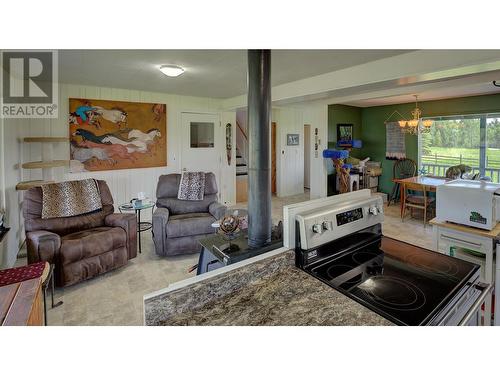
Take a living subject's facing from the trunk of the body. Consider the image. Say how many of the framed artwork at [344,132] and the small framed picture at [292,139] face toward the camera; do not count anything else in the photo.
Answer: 2

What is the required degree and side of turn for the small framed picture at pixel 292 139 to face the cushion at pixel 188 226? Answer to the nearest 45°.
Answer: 0° — it already faces it

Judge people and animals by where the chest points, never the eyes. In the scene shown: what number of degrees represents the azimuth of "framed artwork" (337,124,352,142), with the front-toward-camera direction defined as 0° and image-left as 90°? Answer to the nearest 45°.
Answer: approximately 0°

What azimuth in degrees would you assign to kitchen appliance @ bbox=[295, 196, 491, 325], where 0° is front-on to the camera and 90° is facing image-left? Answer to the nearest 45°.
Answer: approximately 315°

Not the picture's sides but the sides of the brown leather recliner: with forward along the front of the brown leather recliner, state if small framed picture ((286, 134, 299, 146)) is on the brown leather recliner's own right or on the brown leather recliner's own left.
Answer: on the brown leather recliner's own left

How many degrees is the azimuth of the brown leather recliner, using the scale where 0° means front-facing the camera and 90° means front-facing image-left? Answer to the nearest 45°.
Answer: approximately 315°
